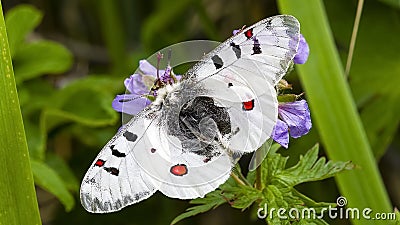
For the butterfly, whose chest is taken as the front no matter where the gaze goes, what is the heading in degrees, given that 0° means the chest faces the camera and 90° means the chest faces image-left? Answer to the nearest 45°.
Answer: approximately 135°

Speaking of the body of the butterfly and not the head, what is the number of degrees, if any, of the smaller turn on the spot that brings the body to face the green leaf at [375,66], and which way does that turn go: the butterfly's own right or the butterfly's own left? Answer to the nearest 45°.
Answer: approximately 90° to the butterfly's own right

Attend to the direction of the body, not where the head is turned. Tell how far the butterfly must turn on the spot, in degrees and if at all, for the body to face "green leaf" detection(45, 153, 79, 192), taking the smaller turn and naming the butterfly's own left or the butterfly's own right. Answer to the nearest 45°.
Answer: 0° — it already faces it

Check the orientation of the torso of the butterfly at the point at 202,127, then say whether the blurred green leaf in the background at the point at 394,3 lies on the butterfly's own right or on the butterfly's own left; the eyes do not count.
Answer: on the butterfly's own right
